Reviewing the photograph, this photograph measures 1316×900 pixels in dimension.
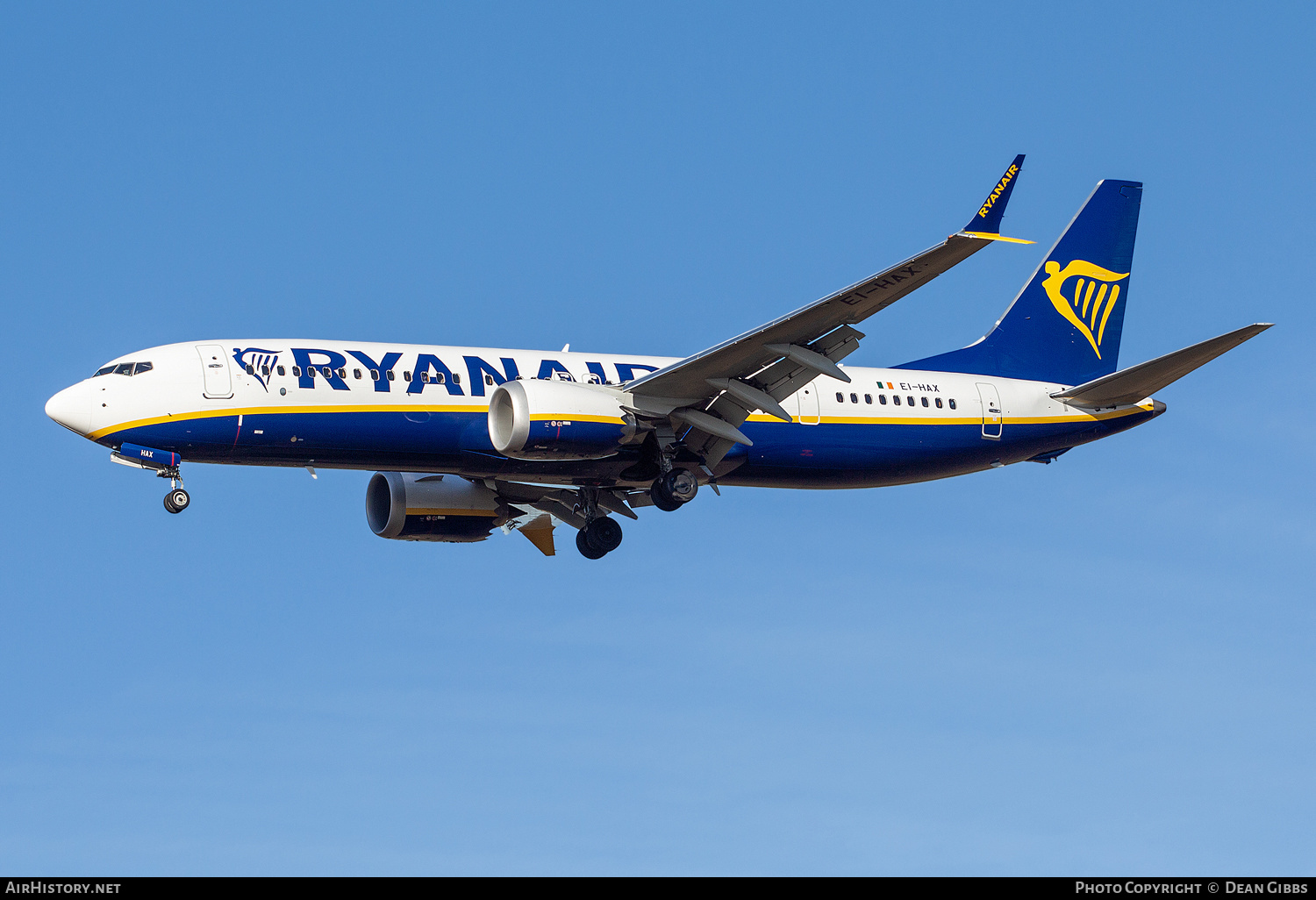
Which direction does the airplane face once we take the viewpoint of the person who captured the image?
facing the viewer and to the left of the viewer
